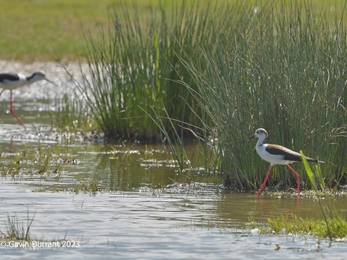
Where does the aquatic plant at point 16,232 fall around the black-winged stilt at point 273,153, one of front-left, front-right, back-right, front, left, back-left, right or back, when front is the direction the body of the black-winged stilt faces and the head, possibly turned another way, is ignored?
front-left

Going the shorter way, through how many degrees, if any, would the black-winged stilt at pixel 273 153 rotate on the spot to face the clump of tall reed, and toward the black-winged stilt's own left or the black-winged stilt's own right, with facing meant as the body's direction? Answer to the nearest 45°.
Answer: approximately 45° to the black-winged stilt's own right

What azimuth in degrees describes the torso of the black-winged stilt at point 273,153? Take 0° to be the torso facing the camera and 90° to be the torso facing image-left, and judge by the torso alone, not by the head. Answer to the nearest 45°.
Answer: approximately 90°

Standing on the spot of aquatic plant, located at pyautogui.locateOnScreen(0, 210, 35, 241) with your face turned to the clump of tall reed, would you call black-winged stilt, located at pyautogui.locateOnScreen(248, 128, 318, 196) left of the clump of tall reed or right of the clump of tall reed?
right
